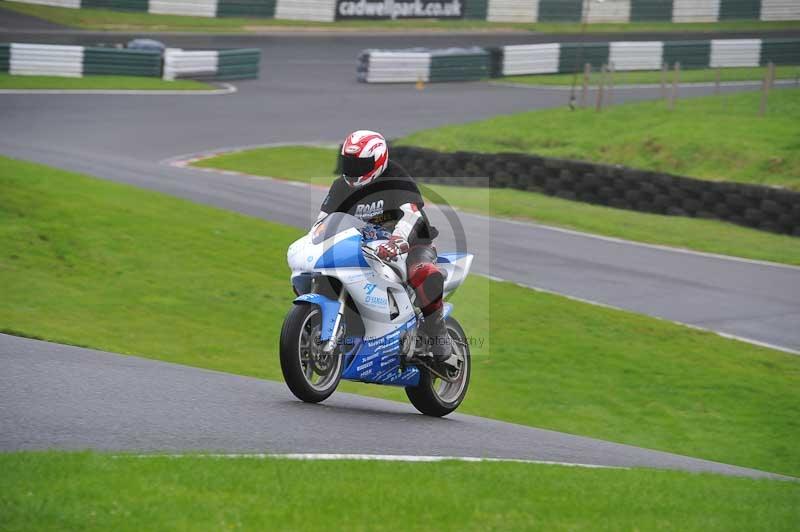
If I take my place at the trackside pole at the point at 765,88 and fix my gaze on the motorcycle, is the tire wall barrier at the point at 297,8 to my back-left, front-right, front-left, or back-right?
back-right

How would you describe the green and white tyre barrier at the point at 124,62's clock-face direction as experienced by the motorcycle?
The green and white tyre barrier is roughly at 4 o'clock from the motorcycle.

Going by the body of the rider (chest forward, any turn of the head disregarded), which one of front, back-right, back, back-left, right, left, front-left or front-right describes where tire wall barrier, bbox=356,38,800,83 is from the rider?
back-right

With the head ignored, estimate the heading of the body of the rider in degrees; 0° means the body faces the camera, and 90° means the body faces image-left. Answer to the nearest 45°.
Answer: approximately 45°

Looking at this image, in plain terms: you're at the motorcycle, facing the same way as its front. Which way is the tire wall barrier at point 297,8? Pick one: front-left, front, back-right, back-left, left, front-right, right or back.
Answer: back-right

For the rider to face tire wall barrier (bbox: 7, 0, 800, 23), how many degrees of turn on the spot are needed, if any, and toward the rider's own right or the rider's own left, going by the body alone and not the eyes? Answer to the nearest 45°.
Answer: approximately 135° to the rider's own right

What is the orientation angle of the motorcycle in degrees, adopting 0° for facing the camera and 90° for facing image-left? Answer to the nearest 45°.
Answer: approximately 45°

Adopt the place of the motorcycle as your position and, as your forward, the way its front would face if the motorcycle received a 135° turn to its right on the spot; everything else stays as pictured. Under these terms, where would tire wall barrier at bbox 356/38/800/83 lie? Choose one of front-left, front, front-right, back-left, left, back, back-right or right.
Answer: front

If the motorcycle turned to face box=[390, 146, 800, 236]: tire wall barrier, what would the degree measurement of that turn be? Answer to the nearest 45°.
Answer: approximately 135° to its right
